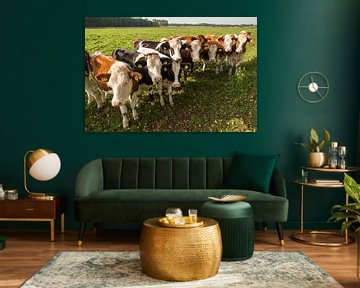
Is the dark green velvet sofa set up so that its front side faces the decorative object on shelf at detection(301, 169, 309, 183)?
no

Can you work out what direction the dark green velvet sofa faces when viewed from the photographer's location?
facing the viewer

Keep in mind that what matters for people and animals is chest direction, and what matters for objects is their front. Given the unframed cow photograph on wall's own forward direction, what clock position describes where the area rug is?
The area rug is roughly at 12 o'clock from the unframed cow photograph on wall.

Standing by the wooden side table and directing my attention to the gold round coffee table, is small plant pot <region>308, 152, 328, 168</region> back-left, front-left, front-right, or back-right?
front-left

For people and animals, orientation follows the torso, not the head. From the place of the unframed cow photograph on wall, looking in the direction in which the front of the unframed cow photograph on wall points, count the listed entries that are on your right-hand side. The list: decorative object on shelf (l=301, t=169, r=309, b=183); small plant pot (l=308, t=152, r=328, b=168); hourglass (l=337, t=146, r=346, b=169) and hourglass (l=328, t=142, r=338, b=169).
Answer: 0

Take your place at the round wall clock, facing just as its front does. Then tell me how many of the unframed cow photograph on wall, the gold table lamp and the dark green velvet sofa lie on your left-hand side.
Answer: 0

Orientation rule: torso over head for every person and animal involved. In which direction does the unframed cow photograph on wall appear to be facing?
toward the camera

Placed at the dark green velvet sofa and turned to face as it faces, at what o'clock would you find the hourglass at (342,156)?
The hourglass is roughly at 9 o'clock from the dark green velvet sofa.

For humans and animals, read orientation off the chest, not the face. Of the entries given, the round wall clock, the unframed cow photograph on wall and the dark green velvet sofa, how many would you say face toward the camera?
3

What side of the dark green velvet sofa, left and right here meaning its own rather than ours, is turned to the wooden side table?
right

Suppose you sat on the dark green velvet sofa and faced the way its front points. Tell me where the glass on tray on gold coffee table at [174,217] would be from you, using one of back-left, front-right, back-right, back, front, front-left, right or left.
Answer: front

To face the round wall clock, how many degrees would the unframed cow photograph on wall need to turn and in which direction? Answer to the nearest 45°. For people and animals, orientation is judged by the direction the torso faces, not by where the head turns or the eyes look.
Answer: approximately 90° to its left

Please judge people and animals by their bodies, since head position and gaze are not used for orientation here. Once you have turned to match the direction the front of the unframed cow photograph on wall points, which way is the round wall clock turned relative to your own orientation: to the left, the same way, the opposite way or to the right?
the same way

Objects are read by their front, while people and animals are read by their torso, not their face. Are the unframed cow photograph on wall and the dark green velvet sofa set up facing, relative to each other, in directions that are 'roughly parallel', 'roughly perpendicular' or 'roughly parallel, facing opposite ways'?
roughly parallel
